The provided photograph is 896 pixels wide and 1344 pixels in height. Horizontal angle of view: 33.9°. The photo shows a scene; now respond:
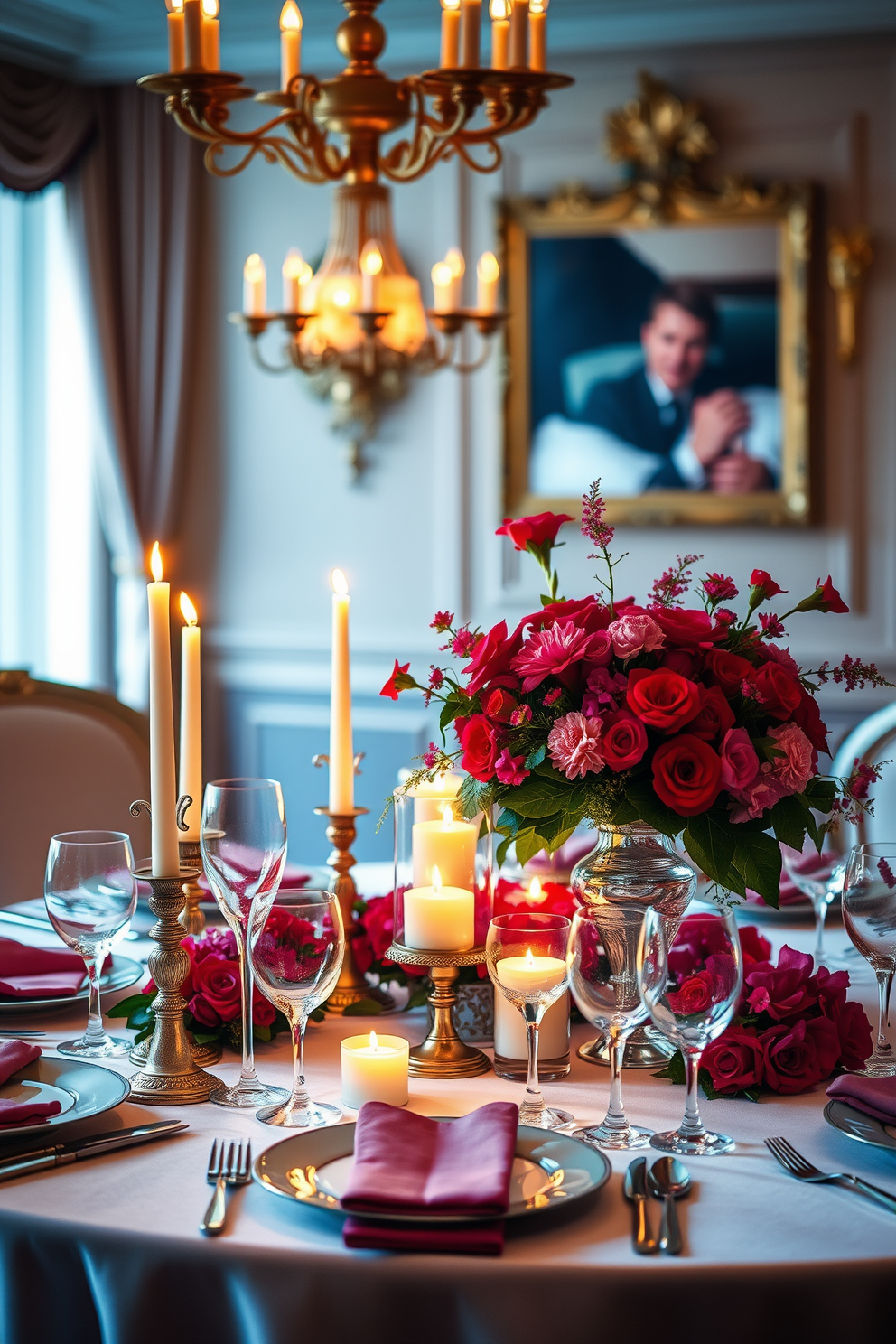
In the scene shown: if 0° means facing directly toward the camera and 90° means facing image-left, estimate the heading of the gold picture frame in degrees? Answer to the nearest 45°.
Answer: approximately 0°

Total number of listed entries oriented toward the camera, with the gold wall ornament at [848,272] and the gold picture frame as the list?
2

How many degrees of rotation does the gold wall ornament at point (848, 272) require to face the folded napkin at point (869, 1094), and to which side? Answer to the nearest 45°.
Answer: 0° — it already faces it

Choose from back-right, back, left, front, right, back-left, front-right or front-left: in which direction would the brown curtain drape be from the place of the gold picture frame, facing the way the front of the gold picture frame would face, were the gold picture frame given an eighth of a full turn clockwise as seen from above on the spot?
front-right

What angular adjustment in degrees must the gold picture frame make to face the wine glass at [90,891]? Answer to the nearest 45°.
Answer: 0° — it already faces it

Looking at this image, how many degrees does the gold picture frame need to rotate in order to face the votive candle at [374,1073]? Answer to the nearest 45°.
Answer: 0° — it already faces it
